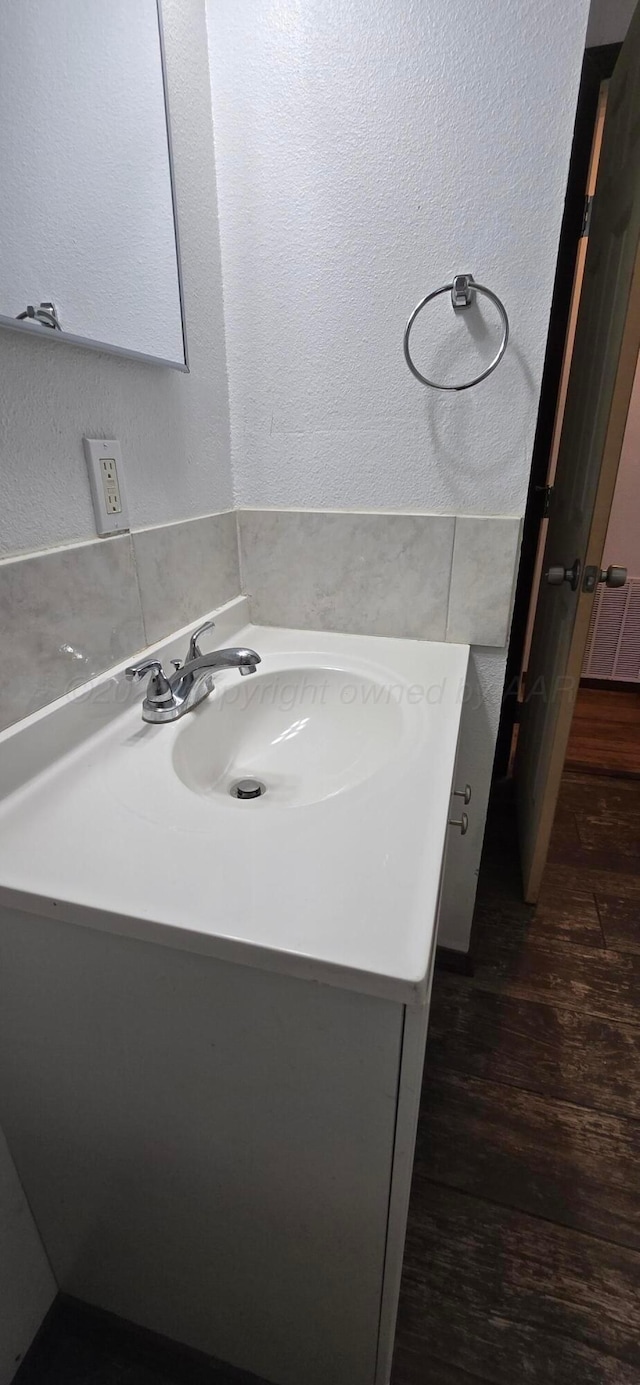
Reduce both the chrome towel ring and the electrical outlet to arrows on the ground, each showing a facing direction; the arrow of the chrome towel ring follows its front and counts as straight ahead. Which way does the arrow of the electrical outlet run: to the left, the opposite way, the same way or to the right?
to the left

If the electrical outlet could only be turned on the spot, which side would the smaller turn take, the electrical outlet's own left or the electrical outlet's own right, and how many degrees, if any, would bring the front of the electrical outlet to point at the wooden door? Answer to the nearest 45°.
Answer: approximately 45° to the electrical outlet's own left

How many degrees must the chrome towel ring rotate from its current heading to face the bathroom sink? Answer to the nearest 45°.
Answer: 0° — it already faces it

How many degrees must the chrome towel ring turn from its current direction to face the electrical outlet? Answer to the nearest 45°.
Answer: approximately 45° to its right

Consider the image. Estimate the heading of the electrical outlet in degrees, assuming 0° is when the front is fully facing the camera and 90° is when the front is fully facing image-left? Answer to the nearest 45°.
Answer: approximately 315°

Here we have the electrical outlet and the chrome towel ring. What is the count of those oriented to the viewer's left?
0

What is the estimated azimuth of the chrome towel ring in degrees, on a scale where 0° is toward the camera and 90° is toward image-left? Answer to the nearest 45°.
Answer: approximately 0°
